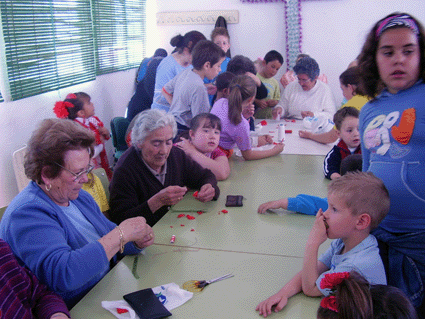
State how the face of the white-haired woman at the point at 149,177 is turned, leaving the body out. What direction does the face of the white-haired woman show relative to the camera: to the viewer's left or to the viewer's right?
to the viewer's right

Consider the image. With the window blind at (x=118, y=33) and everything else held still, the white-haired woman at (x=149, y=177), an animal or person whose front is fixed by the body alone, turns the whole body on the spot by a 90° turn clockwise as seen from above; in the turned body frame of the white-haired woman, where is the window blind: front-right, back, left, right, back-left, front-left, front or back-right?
back-right

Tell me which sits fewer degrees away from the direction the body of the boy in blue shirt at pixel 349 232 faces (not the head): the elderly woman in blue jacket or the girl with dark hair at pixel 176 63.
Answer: the elderly woman in blue jacket

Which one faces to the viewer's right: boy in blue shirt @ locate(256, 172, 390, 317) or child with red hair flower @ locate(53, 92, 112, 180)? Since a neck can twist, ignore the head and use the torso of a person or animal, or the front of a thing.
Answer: the child with red hair flower
